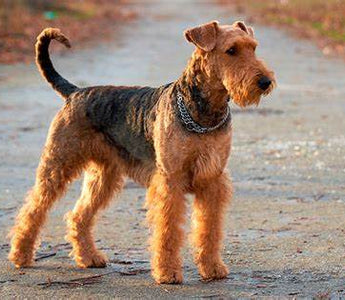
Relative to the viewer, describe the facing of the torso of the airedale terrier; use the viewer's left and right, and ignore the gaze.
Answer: facing the viewer and to the right of the viewer
